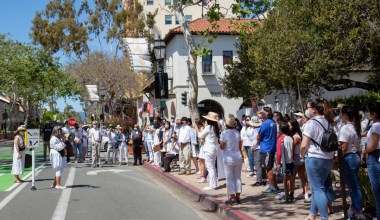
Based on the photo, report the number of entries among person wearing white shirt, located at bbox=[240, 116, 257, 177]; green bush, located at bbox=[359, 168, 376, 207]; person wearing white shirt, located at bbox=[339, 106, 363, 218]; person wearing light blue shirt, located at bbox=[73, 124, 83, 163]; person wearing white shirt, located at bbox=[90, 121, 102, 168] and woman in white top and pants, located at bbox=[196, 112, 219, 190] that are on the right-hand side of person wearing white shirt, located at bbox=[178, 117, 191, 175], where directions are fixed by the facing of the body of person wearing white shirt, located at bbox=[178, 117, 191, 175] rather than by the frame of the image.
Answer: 2

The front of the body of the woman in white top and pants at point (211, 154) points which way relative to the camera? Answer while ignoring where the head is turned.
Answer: to the viewer's left

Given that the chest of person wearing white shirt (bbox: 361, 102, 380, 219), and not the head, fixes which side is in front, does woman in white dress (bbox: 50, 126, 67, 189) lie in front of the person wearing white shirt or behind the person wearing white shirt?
in front

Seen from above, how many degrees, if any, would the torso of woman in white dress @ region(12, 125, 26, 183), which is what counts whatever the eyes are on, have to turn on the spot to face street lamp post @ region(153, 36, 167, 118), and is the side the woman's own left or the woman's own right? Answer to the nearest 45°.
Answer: approximately 45° to the woman's own left

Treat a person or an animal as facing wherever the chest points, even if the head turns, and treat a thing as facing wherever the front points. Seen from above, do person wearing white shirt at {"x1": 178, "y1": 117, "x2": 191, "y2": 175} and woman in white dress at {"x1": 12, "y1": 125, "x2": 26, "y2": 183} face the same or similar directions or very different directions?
very different directions

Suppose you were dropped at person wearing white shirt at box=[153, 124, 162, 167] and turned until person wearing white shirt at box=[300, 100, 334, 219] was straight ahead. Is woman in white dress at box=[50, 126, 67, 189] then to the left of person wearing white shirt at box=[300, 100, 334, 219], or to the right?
right

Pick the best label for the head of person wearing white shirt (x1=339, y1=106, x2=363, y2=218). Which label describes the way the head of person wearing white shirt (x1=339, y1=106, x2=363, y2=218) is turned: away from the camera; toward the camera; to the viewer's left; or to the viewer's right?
to the viewer's left

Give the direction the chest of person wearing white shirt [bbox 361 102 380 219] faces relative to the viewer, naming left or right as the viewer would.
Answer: facing to the left of the viewer

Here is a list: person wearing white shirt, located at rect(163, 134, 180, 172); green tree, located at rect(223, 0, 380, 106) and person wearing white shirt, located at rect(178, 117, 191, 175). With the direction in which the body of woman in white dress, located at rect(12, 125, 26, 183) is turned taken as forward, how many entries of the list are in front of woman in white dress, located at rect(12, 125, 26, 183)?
3

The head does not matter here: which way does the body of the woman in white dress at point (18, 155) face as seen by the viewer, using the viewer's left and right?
facing to the right of the viewer
